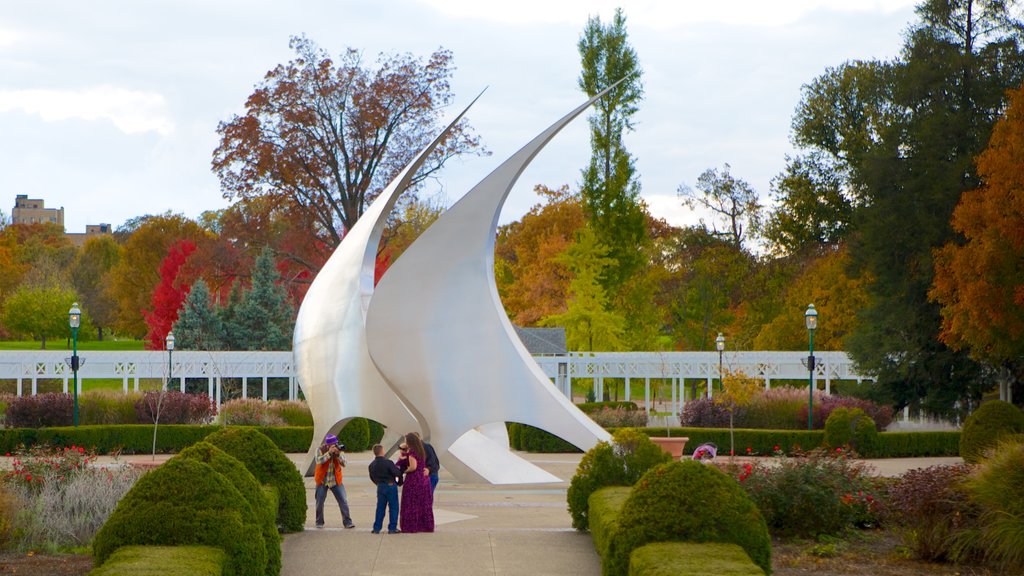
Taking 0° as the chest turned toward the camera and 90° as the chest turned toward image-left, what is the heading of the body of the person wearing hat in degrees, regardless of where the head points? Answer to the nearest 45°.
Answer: approximately 315°

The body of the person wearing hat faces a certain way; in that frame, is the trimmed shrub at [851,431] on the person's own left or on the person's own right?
on the person's own left

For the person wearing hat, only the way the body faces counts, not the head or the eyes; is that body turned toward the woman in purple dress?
yes

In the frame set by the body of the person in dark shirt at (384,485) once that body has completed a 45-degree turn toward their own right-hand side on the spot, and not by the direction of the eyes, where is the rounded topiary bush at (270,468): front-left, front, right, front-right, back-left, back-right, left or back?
back-left

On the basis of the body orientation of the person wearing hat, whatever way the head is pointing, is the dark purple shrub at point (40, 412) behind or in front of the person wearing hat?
behind

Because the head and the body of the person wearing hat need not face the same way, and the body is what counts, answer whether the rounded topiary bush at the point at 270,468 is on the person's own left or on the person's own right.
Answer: on the person's own right

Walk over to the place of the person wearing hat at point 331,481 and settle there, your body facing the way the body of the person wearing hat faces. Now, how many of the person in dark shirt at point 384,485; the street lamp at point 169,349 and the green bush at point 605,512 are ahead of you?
2

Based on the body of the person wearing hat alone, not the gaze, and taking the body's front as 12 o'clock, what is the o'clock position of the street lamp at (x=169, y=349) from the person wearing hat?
The street lamp is roughly at 7 o'clock from the person wearing hat.

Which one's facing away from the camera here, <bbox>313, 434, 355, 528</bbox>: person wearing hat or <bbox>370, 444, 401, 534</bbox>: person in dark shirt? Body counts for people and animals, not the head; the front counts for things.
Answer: the person in dark shirt

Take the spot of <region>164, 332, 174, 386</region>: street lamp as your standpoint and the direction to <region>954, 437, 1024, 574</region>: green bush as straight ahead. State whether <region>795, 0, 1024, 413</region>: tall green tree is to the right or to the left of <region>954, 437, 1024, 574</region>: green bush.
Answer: left

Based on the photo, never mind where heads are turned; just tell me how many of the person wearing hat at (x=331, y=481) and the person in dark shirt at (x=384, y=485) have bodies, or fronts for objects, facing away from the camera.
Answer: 1

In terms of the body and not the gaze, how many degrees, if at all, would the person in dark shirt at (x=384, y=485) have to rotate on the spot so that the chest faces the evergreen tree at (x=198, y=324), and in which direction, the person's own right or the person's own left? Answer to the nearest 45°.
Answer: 0° — they already face it

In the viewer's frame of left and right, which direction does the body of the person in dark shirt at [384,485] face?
facing away from the viewer

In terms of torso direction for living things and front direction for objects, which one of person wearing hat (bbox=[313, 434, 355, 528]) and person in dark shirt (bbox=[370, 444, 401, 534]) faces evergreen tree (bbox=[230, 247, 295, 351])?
the person in dark shirt
